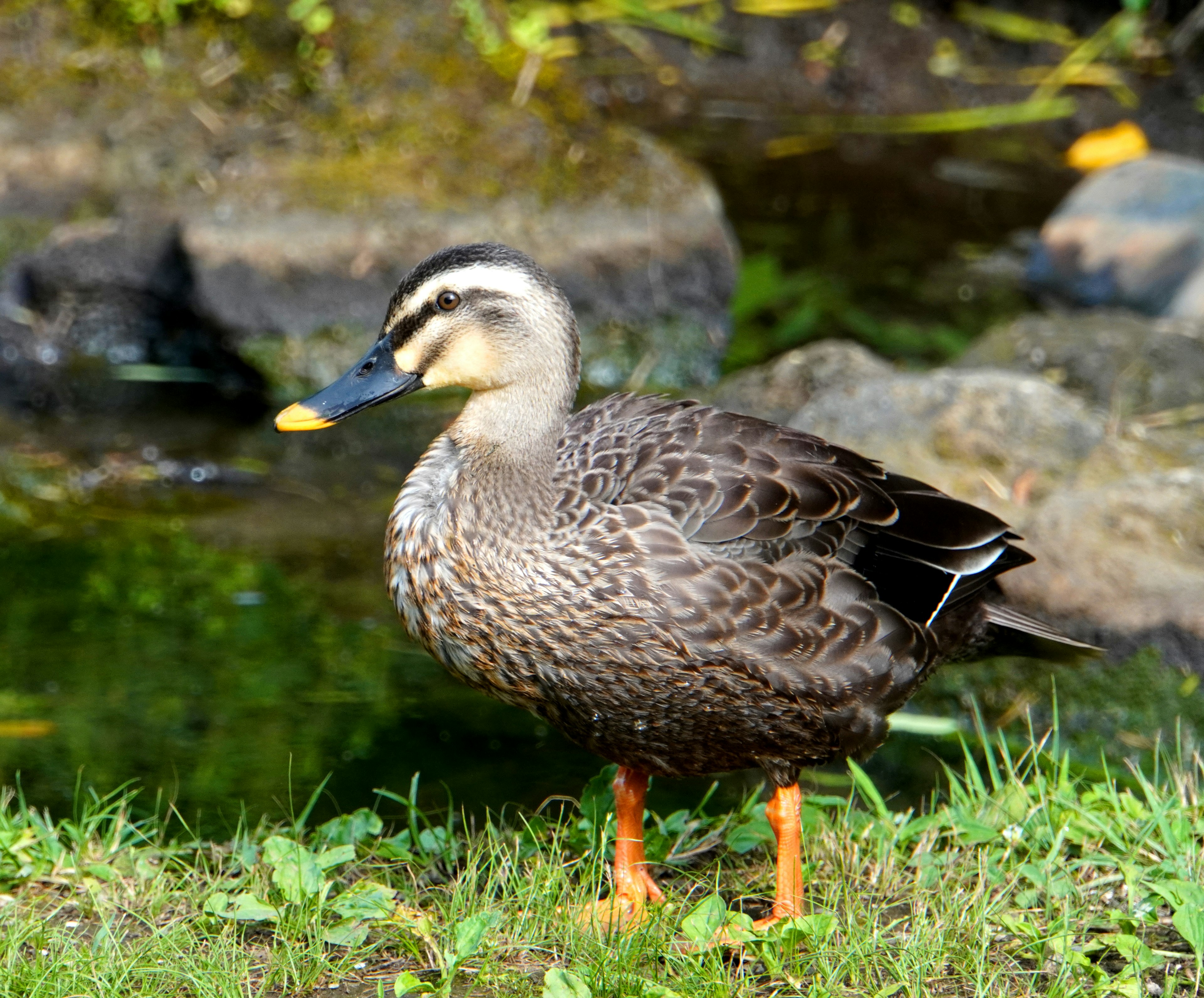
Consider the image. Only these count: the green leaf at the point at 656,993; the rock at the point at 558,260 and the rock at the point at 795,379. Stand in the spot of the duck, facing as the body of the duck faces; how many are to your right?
2

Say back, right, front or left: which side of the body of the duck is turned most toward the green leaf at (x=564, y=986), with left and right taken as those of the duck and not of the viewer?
left

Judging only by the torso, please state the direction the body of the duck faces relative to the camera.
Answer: to the viewer's left
